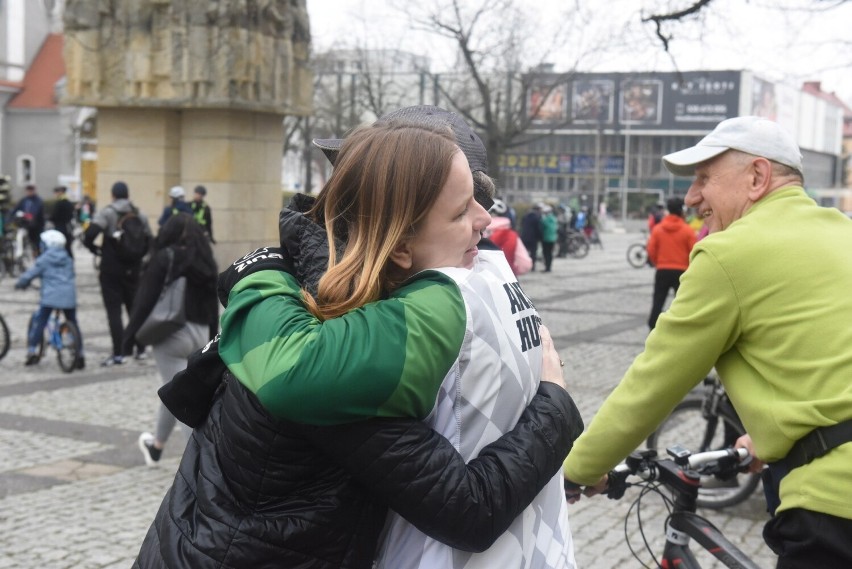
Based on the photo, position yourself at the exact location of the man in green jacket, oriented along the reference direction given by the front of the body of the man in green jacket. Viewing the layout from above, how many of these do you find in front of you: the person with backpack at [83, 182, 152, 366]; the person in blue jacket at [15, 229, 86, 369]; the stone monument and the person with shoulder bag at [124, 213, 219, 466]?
4

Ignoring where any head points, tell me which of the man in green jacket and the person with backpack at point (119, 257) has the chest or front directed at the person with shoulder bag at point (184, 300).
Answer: the man in green jacket

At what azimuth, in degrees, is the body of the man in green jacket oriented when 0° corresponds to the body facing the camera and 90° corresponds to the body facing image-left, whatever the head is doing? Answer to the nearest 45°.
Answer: approximately 135°

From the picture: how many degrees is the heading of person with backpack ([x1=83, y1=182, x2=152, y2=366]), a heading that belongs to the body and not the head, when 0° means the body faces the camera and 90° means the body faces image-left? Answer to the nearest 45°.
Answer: approximately 135°

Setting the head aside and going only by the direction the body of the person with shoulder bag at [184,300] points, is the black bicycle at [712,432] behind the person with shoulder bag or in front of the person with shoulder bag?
behind

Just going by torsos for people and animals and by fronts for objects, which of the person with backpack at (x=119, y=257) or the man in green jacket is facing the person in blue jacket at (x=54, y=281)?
the man in green jacket

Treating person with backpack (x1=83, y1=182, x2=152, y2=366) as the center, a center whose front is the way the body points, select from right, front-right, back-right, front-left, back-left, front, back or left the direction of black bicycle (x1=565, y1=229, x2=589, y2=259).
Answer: right

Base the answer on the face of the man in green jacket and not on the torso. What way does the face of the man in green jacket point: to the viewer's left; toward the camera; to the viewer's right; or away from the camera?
to the viewer's left

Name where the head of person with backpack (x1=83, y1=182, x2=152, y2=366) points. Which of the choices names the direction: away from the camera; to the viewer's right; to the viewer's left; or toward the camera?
away from the camera

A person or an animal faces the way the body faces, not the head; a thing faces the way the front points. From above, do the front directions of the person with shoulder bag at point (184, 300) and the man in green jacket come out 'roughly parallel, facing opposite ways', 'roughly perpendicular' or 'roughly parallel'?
roughly perpendicular
